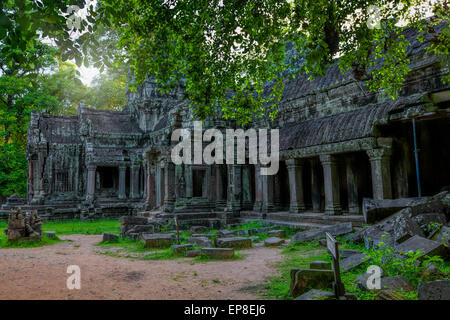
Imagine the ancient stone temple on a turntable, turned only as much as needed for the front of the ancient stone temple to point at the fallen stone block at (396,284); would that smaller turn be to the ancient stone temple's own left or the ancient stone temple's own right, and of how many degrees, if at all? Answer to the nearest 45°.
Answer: approximately 45° to the ancient stone temple's own left

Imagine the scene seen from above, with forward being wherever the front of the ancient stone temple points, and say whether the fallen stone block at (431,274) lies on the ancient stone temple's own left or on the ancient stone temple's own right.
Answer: on the ancient stone temple's own left

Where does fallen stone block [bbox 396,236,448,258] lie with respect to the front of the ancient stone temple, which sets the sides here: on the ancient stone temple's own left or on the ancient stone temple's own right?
on the ancient stone temple's own left

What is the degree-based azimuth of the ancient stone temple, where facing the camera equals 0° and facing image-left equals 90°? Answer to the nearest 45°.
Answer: approximately 45°

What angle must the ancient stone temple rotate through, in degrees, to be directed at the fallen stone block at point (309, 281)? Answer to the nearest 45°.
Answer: approximately 45° to its left

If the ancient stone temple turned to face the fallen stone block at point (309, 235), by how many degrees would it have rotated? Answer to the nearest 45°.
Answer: approximately 45° to its left

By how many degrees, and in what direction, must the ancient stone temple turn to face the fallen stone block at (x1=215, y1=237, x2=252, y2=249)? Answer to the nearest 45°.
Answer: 0° — it already faces it
